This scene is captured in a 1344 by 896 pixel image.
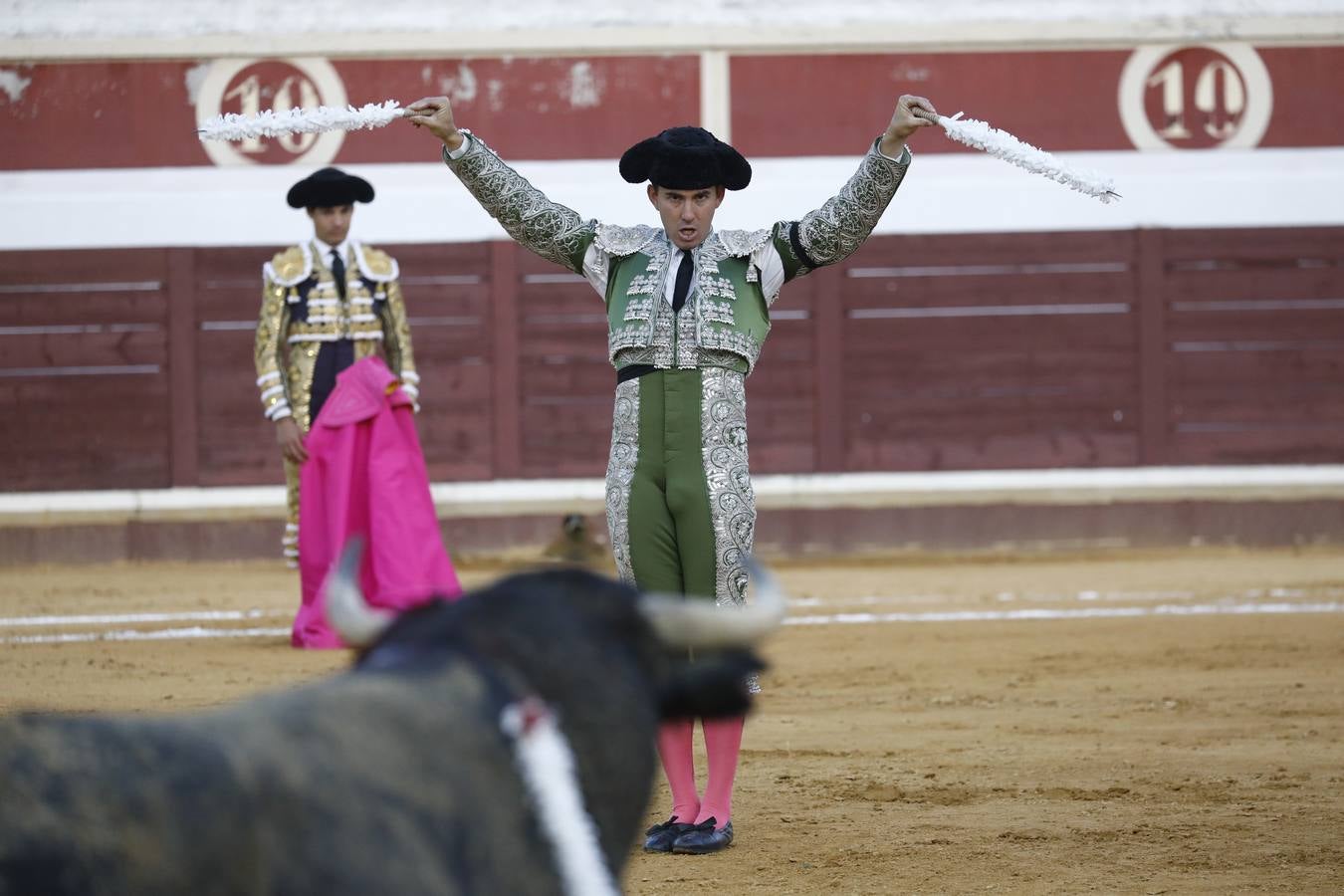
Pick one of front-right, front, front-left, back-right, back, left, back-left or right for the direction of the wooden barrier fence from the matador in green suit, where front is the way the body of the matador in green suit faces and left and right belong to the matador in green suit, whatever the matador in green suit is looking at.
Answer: back

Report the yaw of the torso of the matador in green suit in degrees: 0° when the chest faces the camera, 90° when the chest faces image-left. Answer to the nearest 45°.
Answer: approximately 0°

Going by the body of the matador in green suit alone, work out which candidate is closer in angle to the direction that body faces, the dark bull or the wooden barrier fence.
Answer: the dark bull

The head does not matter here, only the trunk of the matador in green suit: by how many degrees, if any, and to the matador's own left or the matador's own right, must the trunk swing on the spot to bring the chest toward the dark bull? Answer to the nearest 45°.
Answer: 0° — they already face it
